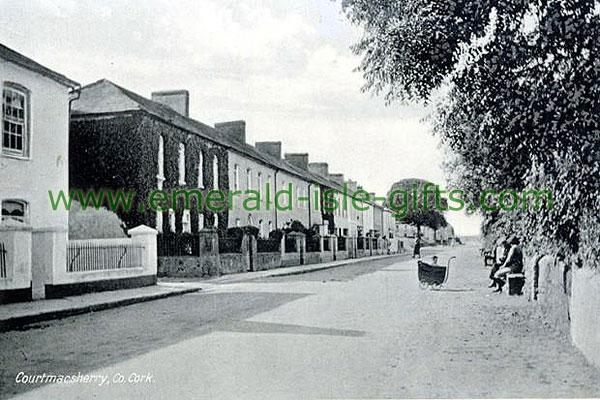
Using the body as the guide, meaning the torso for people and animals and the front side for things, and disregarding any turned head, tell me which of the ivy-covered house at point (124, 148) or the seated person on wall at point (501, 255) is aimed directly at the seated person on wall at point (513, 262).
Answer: the ivy-covered house

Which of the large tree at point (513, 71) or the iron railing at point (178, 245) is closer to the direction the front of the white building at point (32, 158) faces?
the large tree

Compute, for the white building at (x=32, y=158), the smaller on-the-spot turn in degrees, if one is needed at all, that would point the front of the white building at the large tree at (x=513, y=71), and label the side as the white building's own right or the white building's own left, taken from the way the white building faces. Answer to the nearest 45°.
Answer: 0° — it already faces it

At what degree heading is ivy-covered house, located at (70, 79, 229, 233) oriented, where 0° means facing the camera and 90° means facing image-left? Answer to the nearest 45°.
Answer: approximately 315°

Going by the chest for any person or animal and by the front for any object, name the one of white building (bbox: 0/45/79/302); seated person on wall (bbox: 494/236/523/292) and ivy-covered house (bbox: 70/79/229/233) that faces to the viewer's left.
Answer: the seated person on wall

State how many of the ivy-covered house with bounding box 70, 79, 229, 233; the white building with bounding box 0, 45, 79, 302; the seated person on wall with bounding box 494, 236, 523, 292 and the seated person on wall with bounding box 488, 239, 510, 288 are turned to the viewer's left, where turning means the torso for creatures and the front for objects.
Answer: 2

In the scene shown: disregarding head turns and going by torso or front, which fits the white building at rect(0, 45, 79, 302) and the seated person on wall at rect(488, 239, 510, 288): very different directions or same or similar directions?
very different directions

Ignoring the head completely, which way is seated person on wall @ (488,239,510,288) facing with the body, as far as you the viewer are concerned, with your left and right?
facing to the left of the viewer

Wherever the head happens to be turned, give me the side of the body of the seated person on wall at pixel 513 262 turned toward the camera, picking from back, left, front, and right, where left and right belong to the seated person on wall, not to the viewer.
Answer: left

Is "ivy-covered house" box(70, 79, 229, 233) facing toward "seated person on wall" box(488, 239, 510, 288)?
yes

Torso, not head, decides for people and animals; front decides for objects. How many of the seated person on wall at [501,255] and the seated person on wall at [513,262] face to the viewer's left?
2

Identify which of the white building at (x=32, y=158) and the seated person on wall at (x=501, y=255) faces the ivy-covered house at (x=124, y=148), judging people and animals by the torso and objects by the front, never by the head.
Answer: the seated person on wall
